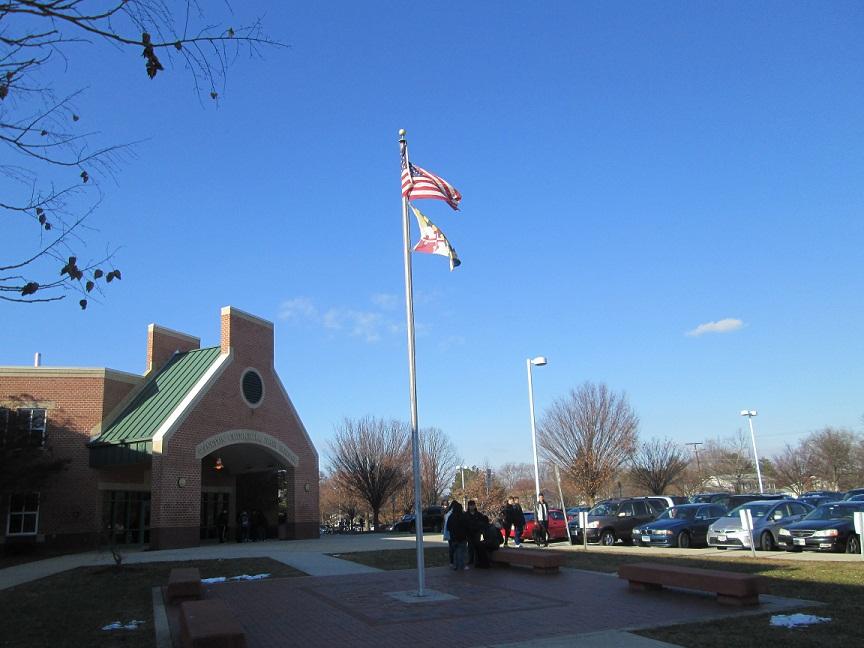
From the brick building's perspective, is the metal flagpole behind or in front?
in front

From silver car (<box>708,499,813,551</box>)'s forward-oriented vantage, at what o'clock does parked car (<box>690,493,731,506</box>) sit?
The parked car is roughly at 4 o'clock from the silver car.

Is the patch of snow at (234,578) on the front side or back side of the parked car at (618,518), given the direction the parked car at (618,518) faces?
on the front side

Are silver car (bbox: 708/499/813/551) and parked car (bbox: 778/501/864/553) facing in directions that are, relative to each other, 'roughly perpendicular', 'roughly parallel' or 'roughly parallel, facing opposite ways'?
roughly parallel

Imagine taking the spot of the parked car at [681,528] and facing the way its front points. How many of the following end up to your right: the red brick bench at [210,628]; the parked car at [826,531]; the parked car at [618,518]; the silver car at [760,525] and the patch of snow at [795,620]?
1

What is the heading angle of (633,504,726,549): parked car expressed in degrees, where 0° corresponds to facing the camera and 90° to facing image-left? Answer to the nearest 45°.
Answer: approximately 45°

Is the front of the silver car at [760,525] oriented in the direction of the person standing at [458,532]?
yes

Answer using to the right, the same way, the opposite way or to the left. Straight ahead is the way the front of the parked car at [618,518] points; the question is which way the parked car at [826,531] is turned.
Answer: the same way

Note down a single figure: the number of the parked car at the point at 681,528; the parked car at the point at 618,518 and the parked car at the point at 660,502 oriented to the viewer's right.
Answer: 0

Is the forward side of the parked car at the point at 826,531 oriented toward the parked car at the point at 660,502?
no

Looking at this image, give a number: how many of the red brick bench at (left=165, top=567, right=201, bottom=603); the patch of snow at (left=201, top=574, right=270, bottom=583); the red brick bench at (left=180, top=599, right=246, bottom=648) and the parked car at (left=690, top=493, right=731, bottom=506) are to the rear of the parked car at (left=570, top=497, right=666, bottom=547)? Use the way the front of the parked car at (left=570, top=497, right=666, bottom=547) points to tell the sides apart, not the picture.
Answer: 1

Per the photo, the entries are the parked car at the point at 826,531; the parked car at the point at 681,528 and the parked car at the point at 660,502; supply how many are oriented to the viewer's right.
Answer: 0

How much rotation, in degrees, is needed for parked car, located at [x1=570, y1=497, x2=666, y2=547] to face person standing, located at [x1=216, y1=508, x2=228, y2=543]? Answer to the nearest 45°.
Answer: approximately 45° to its right

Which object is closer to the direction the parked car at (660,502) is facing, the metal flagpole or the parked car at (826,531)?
the metal flagpole

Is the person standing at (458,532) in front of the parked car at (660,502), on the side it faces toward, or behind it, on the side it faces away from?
in front
